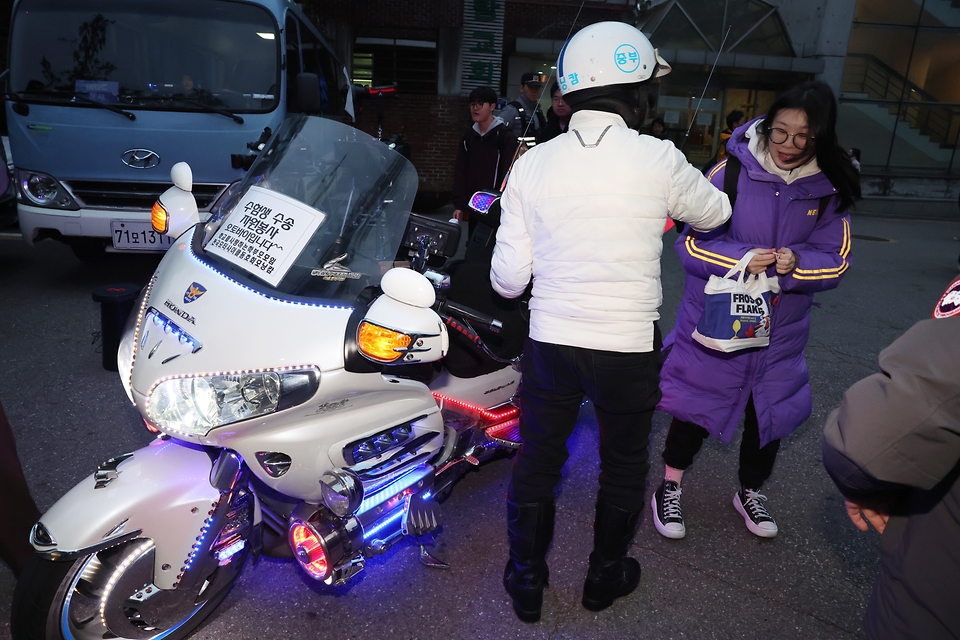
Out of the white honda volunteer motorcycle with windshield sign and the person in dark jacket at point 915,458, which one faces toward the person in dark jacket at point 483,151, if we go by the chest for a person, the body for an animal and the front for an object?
the person in dark jacket at point 915,458

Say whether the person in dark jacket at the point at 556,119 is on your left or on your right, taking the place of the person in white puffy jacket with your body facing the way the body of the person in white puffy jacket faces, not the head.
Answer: on your left

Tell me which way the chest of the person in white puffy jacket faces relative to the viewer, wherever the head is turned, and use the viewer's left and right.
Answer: facing away from the viewer and to the right of the viewer

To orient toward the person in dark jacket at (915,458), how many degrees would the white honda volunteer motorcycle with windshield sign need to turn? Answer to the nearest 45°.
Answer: approximately 90° to its left

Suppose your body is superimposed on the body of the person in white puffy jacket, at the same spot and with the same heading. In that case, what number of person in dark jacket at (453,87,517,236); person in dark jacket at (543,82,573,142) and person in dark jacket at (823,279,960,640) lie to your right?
1

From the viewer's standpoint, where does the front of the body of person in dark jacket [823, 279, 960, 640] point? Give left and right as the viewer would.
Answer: facing away from the viewer and to the left of the viewer

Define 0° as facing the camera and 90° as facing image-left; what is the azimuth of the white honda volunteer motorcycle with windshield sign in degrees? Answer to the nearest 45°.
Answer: approximately 45°

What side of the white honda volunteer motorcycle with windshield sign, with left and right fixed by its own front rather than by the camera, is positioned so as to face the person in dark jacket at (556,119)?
back

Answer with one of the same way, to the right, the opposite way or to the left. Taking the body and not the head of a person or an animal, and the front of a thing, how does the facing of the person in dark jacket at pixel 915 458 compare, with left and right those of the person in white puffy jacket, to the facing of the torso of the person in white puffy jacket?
to the left
